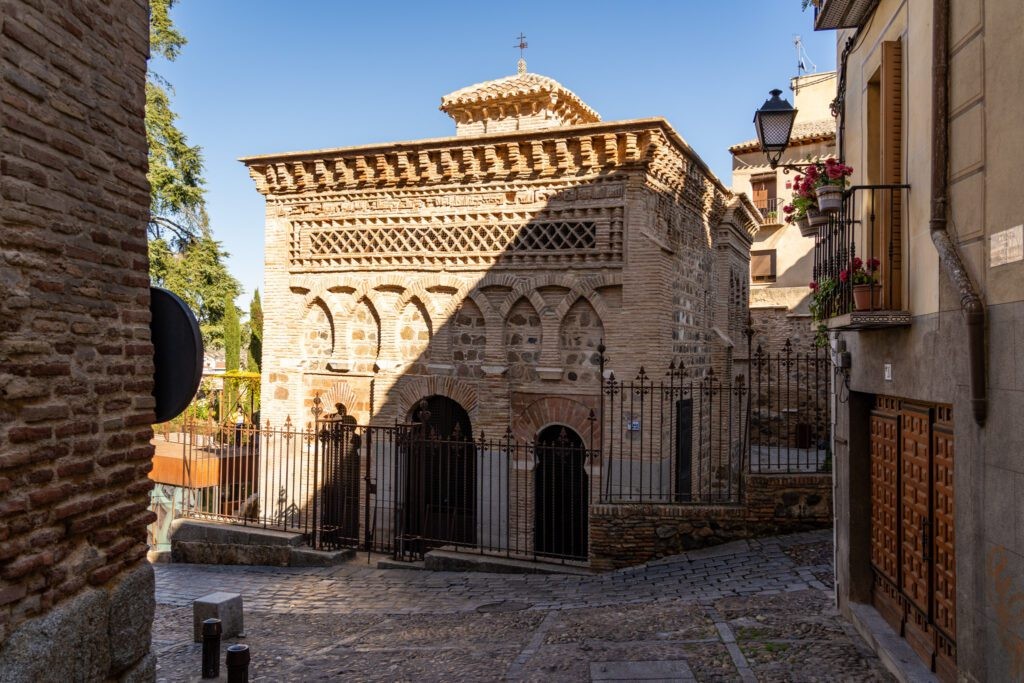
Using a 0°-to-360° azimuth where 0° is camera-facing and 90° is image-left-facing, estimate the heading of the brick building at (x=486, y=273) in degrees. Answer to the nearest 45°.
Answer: approximately 0°

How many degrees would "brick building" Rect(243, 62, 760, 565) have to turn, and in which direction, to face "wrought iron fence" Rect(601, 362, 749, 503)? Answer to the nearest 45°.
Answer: approximately 45° to its left

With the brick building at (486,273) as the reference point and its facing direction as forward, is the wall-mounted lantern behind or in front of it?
in front

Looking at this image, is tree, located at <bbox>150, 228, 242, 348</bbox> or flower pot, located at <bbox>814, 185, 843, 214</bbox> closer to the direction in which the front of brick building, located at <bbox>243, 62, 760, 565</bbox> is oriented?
the flower pot

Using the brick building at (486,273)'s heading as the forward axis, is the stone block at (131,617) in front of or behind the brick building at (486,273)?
in front

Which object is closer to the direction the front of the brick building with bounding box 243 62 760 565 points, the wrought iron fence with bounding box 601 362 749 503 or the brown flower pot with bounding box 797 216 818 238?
the brown flower pot

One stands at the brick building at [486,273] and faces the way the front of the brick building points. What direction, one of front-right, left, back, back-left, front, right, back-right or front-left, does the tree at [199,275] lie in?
back-right

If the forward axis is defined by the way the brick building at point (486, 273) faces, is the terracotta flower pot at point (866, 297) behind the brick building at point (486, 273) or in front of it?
in front

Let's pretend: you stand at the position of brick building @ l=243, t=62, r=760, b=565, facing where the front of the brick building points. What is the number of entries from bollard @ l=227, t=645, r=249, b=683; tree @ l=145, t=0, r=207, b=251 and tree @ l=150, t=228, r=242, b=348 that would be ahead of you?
1
